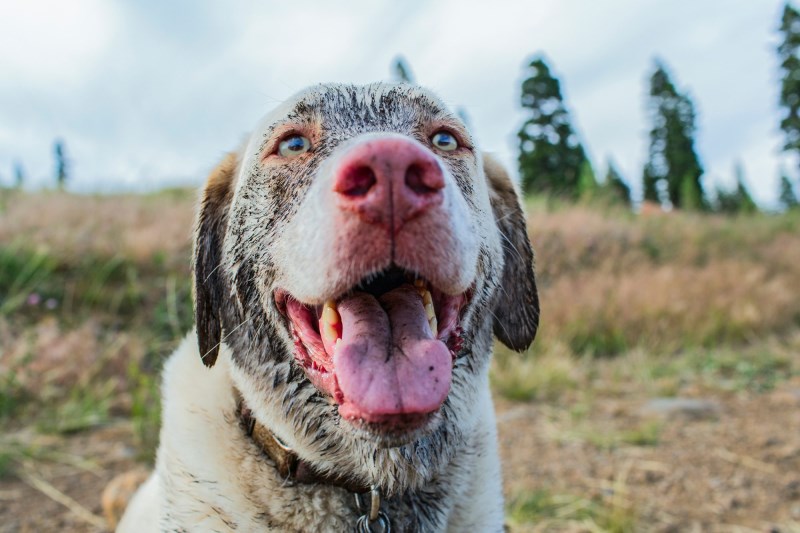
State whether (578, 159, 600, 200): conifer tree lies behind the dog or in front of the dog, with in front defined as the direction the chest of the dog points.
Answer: behind

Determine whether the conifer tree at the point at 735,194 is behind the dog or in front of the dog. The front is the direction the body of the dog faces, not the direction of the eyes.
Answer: behind

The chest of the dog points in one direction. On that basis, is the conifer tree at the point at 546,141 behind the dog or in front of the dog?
behind

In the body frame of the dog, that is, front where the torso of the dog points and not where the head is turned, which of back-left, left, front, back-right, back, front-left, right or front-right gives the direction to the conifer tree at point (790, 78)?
back-left

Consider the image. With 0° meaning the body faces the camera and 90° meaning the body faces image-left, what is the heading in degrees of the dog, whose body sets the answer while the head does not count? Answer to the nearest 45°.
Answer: approximately 0°

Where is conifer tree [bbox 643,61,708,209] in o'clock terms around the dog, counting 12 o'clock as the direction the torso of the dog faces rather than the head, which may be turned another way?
The conifer tree is roughly at 7 o'clock from the dog.
